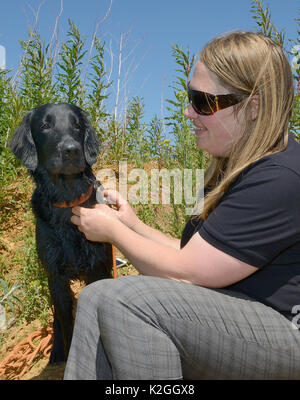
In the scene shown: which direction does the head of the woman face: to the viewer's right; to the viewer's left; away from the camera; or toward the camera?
to the viewer's left

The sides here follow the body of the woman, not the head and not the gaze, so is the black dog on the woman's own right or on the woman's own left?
on the woman's own right

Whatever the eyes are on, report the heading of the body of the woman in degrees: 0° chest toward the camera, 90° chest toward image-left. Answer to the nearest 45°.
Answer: approximately 90°
